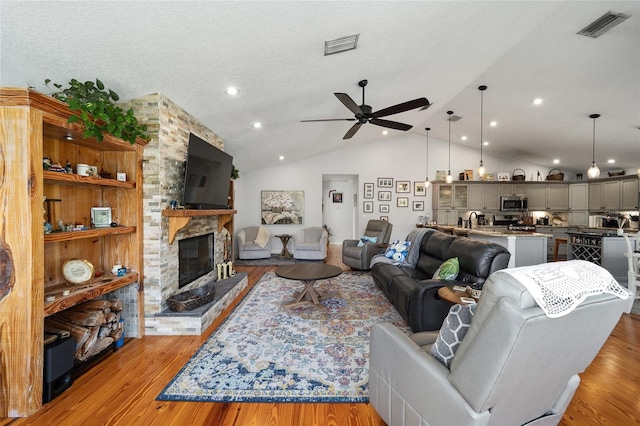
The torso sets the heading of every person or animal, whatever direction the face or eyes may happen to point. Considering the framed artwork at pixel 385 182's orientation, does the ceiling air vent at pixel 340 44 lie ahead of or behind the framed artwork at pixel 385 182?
ahead

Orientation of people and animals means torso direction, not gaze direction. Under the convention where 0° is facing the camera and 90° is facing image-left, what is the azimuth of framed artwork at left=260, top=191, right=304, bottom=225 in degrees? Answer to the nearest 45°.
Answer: approximately 0°

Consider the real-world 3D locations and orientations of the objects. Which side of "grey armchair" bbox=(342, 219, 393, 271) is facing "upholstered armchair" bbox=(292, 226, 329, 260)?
right

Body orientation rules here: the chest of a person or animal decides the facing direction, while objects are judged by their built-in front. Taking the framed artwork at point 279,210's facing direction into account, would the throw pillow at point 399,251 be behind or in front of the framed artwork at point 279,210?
in front

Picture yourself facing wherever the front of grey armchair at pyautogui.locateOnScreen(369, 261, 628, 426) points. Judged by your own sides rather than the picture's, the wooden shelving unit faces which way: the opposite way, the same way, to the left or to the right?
to the right

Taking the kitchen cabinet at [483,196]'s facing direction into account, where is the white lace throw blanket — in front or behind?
in front

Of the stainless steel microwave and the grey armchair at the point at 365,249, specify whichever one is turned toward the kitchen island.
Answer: the stainless steel microwave

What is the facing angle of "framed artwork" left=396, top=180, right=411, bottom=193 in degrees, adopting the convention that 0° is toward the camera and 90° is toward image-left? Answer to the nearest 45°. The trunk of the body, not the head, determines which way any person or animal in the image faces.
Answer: approximately 0°

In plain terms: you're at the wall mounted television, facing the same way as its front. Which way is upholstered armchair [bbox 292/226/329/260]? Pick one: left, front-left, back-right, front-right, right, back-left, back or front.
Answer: left

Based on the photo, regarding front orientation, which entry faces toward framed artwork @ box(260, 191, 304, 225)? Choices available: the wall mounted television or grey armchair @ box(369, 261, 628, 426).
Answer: the grey armchair

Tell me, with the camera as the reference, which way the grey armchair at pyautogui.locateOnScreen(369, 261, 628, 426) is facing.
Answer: facing away from the viewer and to the left of the viewer

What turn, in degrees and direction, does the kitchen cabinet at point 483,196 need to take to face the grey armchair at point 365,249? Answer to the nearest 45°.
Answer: approximately 45° to its right

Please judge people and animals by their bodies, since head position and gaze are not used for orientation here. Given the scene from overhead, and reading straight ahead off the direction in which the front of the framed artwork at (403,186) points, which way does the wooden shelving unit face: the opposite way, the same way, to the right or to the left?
to the left

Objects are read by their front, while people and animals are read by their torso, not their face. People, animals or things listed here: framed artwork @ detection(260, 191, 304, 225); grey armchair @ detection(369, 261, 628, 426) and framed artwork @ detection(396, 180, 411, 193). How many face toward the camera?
2
